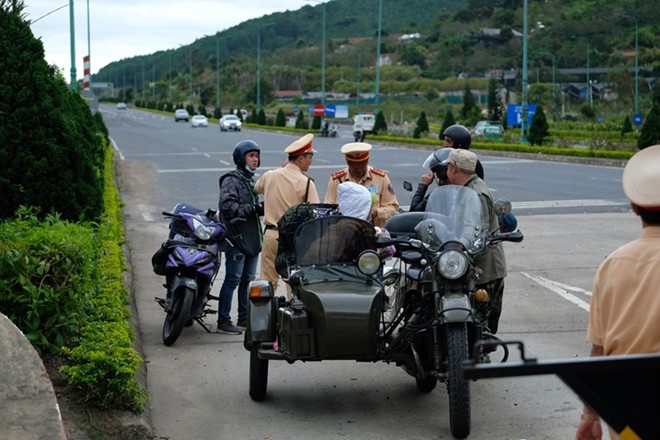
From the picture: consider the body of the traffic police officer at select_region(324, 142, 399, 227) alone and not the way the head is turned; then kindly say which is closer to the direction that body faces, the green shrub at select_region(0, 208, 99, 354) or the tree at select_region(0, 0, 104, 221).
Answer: the green shrub

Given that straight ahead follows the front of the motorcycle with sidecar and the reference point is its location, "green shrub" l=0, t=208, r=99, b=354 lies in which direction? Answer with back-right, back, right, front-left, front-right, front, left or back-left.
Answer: right

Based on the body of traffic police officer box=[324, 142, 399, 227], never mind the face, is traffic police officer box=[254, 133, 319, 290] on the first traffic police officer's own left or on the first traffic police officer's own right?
on the first traffic police officer's own right

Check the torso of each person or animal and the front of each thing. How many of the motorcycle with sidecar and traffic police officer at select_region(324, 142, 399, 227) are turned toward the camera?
2

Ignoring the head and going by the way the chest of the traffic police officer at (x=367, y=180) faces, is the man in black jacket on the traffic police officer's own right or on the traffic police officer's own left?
on the traffic police officer's own right

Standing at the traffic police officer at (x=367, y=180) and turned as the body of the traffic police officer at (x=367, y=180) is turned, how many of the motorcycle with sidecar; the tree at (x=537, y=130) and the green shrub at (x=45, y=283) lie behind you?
1

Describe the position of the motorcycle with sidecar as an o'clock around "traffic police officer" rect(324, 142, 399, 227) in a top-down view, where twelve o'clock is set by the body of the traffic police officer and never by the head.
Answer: The motorcycle with sidecar is roughly at 12 o'clock from the traffic police officer.

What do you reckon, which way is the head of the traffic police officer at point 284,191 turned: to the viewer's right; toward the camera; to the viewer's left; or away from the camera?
to the viewer's right

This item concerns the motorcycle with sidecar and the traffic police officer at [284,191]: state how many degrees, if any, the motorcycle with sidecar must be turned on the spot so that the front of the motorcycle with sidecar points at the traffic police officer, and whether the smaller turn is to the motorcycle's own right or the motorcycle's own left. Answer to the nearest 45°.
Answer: approximately 180°
